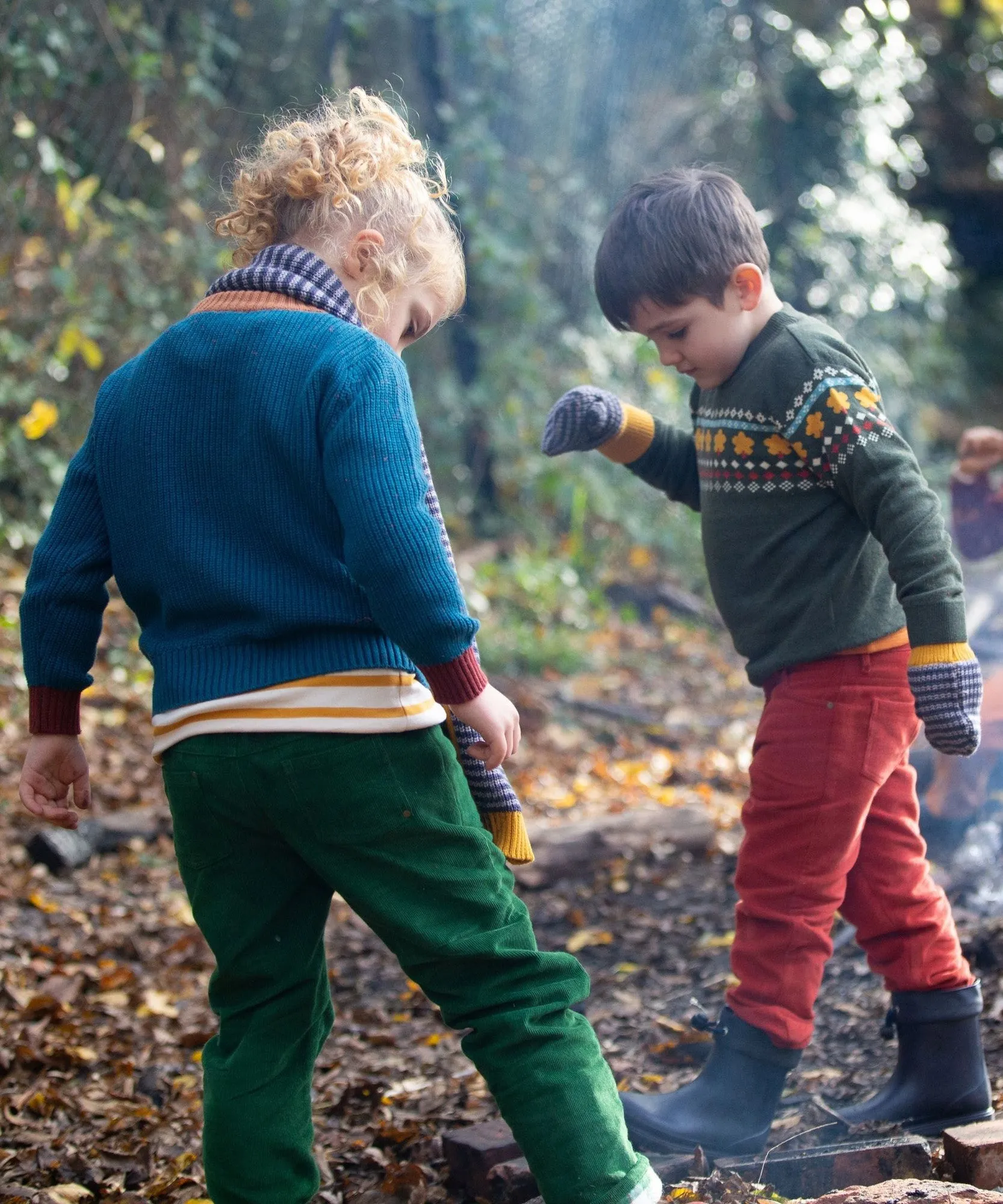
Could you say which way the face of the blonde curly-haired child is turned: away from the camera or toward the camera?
away from the camera

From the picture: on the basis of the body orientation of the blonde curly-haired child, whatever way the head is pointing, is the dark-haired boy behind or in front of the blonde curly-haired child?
in front

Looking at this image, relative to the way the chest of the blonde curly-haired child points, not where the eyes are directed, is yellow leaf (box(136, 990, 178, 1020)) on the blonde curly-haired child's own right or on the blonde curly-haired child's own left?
on the blonde curly-haired child's own left

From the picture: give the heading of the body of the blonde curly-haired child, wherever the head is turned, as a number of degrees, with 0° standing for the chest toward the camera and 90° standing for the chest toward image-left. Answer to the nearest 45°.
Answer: approximately 225°

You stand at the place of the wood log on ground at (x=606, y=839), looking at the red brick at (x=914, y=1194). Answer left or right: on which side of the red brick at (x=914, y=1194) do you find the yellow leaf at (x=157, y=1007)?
right

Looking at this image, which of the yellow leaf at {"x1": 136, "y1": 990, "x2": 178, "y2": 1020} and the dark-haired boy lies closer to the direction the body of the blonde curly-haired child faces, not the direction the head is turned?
the dark-haired boy
